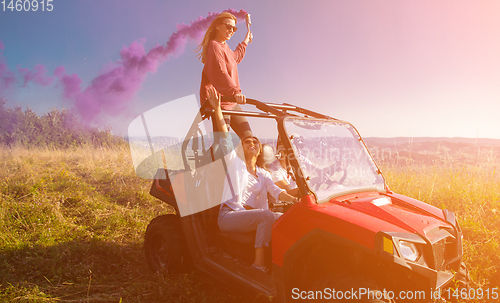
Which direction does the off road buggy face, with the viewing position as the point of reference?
facing the viewer and to the right of the viewer

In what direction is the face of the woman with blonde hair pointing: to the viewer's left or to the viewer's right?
to the viewer's right
